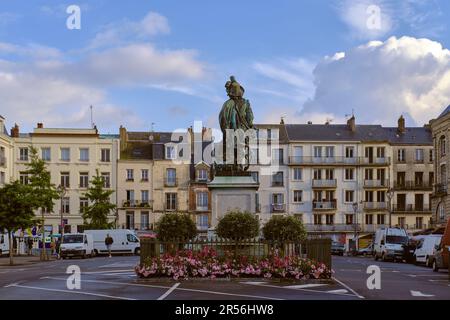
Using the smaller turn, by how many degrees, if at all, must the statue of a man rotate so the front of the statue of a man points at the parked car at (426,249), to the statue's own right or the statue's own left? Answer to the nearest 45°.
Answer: approximately 90° to the statue's own right

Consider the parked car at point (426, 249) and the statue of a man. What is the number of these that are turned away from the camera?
1

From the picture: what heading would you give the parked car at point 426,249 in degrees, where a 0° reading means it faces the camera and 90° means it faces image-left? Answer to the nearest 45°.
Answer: approximately 45°
